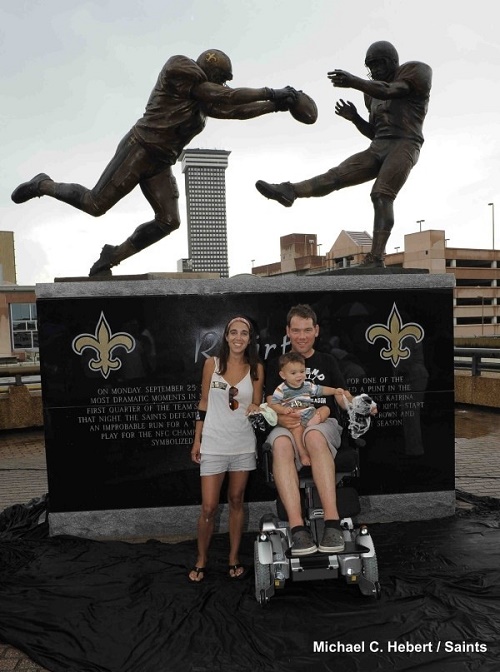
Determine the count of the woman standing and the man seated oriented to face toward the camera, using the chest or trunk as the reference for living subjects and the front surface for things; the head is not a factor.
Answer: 2

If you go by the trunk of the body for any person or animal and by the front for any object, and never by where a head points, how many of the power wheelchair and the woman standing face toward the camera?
2

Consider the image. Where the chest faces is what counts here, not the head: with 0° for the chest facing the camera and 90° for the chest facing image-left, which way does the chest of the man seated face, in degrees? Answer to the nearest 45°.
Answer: approximately 0°
